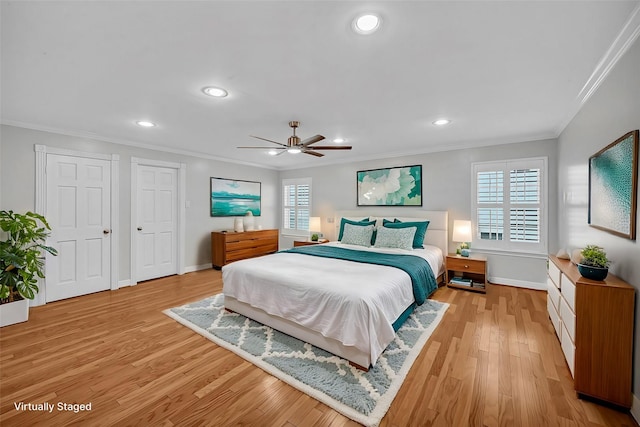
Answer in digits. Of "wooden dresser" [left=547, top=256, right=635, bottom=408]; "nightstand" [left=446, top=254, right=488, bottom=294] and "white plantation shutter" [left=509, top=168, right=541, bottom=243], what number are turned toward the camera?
2

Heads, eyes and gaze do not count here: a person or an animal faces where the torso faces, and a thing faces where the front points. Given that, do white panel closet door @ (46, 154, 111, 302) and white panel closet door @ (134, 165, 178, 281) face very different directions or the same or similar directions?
same or similar directions

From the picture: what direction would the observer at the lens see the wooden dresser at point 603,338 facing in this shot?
facing to the left of the viewer

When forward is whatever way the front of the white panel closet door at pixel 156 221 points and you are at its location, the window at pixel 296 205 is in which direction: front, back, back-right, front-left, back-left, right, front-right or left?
front-left

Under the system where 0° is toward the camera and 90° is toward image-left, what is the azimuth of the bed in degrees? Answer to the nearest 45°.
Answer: approximately 45°

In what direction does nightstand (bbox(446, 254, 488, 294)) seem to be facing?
toward the camera

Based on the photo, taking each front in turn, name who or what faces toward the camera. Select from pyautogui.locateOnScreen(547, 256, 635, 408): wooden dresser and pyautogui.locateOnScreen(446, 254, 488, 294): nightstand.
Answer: the nightstand

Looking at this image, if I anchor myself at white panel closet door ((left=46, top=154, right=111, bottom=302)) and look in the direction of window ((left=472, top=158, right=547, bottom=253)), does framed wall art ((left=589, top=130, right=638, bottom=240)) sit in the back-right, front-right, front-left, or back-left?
front-right

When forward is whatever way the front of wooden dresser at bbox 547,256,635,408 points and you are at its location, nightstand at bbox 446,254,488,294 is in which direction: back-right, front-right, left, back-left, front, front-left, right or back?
front-right

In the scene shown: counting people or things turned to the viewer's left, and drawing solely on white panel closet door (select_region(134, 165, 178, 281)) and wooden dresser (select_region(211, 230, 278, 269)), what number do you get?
0

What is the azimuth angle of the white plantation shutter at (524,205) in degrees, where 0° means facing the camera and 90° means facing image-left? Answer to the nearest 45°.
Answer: approximately 0°

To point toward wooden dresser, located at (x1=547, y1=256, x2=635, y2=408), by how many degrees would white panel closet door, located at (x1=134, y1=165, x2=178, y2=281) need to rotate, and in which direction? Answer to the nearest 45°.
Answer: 0° — it already faces it

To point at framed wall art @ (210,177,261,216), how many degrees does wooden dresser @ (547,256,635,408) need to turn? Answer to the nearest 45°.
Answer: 0° — it already faces it

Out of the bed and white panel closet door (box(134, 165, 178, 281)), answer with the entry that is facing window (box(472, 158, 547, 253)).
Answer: the white panel closet door
